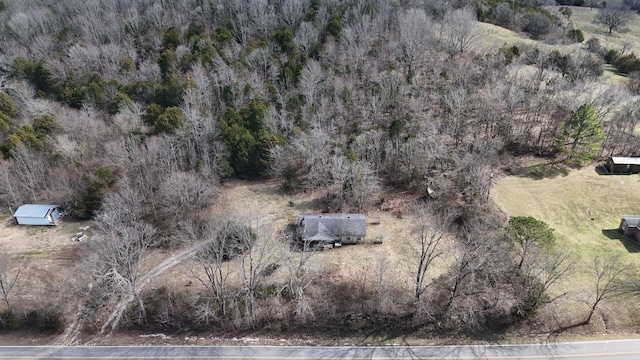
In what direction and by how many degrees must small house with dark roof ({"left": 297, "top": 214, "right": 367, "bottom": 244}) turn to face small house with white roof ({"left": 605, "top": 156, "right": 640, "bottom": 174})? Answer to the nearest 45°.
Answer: approximately 90° to its left

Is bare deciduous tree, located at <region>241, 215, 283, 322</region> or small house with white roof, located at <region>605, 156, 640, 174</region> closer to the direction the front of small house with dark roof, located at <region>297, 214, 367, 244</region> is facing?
the bare deciduous tree

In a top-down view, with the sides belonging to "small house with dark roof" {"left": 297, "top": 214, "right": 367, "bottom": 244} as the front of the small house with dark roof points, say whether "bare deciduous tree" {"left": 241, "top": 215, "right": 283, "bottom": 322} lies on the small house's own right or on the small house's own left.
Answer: on the small house's own right

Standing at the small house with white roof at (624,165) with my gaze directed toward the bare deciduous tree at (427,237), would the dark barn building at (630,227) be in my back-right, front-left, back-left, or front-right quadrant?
front-left

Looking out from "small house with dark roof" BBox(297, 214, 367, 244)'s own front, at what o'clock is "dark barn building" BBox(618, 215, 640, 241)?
The dark barn building is roughly at 9 o'clock from the small house with dark roof.

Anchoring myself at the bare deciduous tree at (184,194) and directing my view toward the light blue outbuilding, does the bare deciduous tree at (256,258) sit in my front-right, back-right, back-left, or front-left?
back-left

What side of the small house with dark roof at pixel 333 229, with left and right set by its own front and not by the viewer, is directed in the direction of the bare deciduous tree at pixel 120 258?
right

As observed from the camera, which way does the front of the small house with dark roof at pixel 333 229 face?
facing the viewer

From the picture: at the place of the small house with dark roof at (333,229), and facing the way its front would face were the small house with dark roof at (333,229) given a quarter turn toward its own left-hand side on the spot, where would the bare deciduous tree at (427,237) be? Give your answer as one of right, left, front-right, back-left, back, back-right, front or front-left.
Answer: front

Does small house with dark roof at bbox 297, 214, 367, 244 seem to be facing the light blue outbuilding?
no

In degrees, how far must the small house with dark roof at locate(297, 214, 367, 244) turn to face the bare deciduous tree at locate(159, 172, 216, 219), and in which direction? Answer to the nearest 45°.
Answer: approximately 90° to its right

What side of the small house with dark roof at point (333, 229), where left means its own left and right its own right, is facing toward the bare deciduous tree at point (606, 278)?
left

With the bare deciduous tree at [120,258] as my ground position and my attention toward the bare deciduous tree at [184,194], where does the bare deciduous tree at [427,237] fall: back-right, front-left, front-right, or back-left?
front-right
